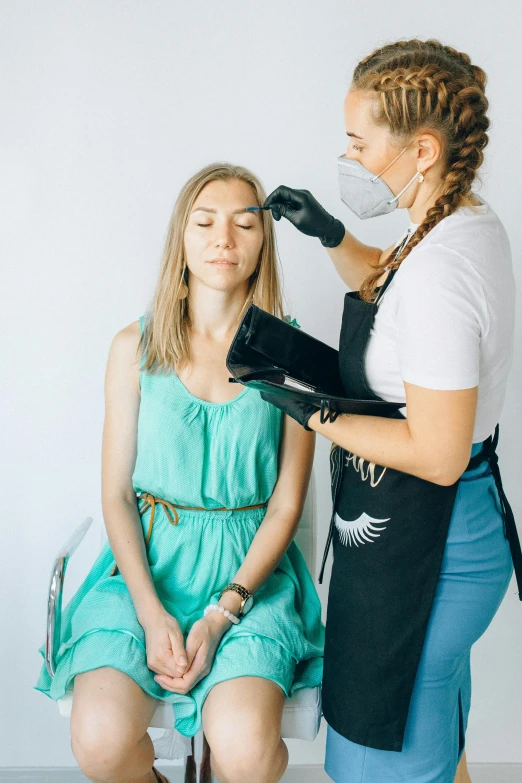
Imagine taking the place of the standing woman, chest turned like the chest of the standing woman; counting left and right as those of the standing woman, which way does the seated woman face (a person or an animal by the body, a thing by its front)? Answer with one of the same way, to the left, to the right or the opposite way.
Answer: to the left

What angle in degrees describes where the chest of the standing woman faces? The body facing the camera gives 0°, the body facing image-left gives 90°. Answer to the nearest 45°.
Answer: approximately 90°

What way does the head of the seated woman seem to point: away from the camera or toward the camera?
toward the camera

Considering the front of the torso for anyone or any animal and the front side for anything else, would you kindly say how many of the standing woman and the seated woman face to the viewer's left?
1

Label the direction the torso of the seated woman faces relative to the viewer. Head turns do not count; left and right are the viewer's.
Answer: facing the viewer

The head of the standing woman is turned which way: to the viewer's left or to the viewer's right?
to the viewer's left
